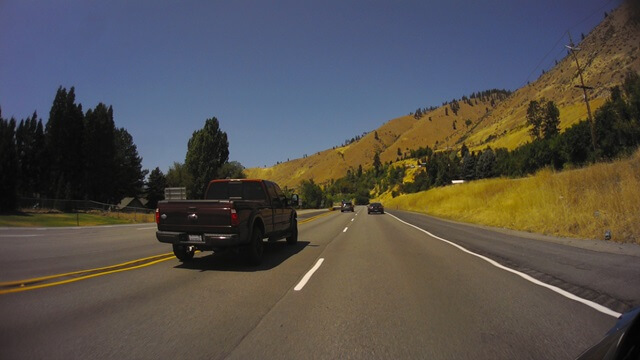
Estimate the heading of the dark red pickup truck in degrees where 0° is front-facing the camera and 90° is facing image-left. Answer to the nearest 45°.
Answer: approximately 225°
